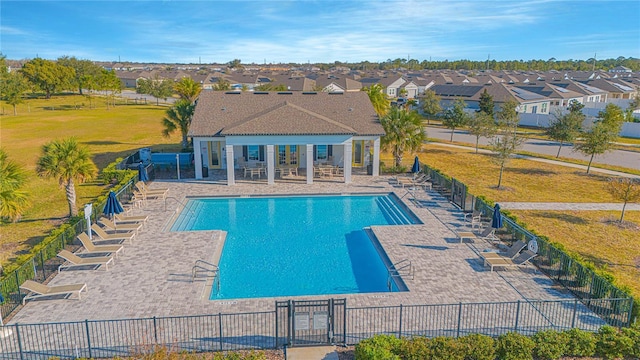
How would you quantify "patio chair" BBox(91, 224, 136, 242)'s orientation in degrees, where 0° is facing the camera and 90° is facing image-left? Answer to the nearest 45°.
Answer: approximately 270°

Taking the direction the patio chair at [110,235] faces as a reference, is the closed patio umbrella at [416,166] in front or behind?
in front

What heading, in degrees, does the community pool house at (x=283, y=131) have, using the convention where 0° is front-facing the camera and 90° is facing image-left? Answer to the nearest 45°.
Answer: approximately 0°

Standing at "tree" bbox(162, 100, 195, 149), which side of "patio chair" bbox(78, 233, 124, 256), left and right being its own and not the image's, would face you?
left

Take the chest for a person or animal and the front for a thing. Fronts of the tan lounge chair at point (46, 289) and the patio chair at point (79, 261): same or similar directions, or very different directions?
same or similar directions

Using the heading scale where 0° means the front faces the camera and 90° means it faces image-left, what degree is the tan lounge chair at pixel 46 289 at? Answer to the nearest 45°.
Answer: approximately 270°

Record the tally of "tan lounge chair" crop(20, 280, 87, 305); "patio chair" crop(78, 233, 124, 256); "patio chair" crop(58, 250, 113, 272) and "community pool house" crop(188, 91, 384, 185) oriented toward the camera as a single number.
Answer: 1

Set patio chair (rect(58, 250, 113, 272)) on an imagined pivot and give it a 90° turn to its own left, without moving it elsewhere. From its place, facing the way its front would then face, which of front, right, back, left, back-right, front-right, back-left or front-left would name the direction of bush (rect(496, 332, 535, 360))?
back-right

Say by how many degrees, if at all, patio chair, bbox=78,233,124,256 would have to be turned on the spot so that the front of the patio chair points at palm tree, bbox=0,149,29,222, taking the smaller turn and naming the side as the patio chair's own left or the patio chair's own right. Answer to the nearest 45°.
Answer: approximately 180°

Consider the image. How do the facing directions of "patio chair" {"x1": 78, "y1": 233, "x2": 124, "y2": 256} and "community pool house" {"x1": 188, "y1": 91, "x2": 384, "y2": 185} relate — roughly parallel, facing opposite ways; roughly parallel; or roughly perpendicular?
roughly perpendicular

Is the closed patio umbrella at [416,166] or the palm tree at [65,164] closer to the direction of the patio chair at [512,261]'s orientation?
the palm tree

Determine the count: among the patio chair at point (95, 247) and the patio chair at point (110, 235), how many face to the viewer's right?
2

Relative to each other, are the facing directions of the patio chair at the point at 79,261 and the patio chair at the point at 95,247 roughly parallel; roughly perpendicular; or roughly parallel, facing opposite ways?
roughly parallel

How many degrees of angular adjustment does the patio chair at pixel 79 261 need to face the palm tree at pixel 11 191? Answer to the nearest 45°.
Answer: approximately 135° to its left

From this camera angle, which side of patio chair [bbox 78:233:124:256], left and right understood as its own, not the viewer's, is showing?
right

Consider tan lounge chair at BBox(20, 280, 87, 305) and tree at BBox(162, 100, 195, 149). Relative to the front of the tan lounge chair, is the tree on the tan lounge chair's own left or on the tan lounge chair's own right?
on the tan lounge chair's own left

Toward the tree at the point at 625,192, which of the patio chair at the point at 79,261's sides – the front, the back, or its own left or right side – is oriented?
front

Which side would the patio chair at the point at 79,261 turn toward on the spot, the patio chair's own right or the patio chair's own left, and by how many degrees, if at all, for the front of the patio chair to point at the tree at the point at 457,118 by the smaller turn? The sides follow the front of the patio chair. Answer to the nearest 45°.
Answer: approximately 45° to the patio chair's own left
